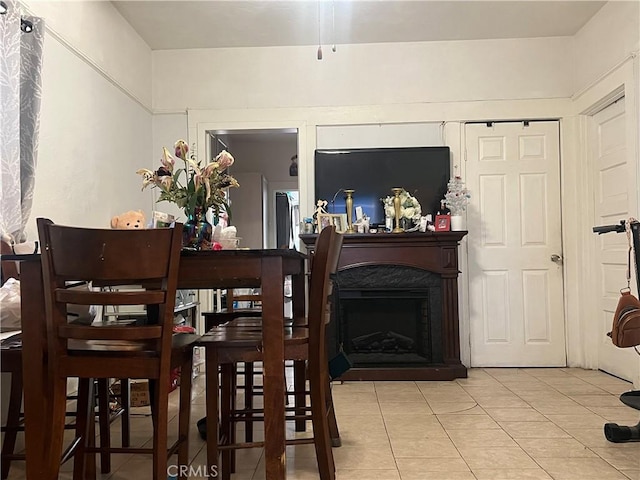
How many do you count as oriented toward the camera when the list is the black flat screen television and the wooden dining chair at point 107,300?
1

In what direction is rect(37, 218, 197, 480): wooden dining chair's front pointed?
away from the camera

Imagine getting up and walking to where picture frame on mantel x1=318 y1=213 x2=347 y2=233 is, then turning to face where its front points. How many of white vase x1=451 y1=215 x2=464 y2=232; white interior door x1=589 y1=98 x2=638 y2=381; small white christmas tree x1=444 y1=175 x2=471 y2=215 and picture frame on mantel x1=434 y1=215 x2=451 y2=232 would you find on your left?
4

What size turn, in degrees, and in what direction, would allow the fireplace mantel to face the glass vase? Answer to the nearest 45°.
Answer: approximately 45° to its right

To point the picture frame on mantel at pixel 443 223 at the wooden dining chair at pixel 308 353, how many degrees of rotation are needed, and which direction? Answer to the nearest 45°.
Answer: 0° — it already faces it

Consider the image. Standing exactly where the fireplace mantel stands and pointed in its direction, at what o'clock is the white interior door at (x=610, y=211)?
The white interior door is roughly at 9 o'clock from the fireplace mantel.

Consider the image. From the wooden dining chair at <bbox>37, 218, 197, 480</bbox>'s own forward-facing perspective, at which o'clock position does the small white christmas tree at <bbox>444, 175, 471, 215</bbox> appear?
The small white christmas tree is roughly at 2 o'clock from the wooden dining chair.

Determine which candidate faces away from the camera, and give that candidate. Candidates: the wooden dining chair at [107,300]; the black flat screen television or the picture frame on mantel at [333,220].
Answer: the wooden dining chair

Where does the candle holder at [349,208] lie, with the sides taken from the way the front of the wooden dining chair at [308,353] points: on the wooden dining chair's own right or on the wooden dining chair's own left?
on the wooden dining chair's own right
